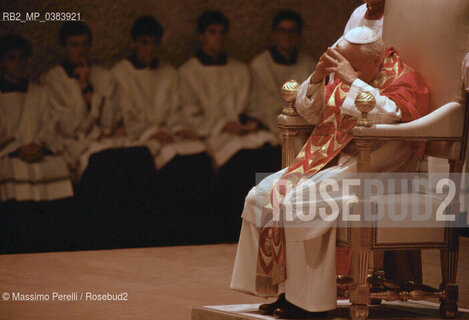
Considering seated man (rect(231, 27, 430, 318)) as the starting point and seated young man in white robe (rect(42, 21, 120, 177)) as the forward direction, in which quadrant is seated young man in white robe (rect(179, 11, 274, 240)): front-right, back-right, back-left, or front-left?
front-right

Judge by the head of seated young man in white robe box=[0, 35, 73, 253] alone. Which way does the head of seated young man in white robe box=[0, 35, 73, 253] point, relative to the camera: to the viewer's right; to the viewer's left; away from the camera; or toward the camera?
toward the camera

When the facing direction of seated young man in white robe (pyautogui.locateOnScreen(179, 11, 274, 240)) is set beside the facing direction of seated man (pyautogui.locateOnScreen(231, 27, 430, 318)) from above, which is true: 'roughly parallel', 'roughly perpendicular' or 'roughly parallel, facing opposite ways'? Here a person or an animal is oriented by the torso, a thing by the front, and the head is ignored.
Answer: roughly perpendicular

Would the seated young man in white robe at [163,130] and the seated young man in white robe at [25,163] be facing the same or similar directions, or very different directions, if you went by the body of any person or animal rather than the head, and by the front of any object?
same or similar directions

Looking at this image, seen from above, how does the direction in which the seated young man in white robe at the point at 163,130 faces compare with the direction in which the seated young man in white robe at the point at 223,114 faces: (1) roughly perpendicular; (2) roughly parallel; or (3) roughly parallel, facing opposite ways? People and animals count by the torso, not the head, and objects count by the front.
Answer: roughly parallel

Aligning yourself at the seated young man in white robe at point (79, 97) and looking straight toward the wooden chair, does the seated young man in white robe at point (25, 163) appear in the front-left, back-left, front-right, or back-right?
back-right

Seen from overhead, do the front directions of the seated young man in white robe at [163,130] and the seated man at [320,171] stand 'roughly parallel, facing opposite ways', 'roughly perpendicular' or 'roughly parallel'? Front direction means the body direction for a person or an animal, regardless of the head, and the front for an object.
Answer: roughly perpendicular

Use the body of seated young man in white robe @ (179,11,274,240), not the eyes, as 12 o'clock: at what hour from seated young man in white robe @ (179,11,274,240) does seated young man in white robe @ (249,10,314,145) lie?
seated young man in white robe @ (249,10,314,145) is roughly at 10 o'clock from seated young man in white robe @ (179,11,274,240).

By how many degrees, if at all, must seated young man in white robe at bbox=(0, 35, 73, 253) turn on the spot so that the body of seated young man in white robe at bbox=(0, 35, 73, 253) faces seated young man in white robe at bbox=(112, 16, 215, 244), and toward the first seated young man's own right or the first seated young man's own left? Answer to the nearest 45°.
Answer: approximately 45° to the first seated young man's own left

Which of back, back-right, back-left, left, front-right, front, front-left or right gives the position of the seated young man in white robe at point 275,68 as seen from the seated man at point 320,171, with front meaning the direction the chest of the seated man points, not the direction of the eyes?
back-right

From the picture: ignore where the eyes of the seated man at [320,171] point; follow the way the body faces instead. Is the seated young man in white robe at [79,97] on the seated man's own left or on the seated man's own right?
on the seated man's own right

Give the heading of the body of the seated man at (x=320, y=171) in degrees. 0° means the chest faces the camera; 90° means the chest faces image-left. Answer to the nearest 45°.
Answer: approximately 45°

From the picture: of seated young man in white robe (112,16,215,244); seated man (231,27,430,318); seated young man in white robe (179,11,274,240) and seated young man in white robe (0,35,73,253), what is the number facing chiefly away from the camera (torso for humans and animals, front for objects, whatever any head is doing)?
0

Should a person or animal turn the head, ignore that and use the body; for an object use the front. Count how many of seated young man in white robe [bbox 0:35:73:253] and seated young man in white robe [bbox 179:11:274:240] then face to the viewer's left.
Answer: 0

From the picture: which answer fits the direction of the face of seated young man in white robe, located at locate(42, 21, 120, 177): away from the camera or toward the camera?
toward the camera

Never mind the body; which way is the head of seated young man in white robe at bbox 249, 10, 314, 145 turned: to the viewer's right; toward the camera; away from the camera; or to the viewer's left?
toward the camera

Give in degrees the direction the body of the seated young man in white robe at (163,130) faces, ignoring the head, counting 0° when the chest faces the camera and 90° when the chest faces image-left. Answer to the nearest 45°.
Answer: approximately 315°

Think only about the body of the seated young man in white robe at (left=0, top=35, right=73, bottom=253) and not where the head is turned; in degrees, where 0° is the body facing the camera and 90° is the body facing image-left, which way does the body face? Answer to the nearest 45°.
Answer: approximately 315°

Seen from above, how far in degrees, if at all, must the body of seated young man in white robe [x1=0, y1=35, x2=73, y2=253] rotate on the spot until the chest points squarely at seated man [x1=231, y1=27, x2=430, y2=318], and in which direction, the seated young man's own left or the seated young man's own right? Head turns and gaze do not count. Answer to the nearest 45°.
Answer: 0° — they already face them

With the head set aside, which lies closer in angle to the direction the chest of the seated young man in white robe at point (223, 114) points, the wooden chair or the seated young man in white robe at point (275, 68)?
the wooden chair
